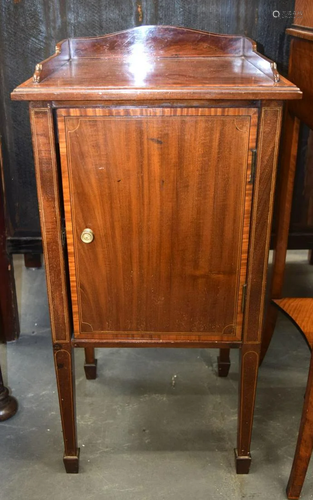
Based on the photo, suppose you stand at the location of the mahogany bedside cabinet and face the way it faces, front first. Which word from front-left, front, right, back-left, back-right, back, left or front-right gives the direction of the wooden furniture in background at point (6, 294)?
back-right

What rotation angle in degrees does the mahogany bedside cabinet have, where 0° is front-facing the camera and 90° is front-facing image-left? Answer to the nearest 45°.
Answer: approximately 0°

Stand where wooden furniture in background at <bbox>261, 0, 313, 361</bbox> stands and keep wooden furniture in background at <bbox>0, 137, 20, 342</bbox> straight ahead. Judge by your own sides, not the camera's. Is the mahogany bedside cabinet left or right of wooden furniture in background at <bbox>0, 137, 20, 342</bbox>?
left

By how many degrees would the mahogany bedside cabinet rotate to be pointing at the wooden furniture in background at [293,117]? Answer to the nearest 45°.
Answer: approximately 135° to its left
